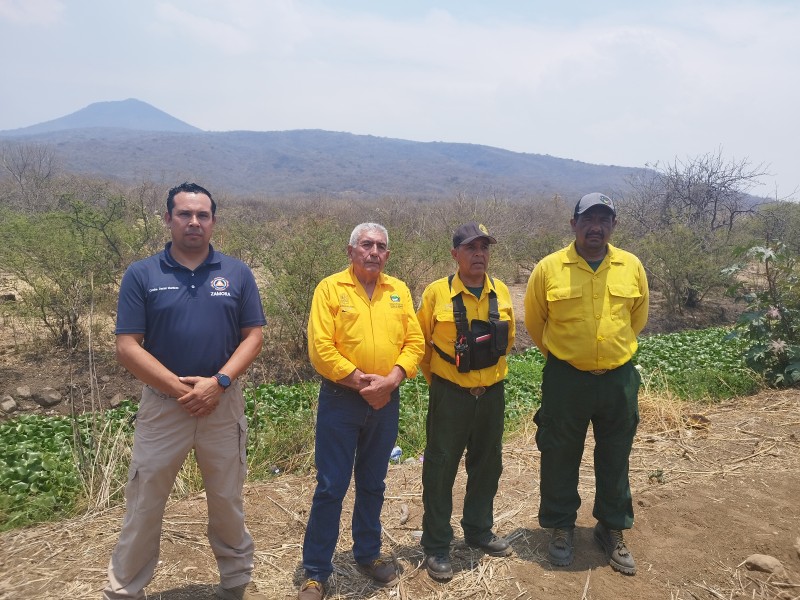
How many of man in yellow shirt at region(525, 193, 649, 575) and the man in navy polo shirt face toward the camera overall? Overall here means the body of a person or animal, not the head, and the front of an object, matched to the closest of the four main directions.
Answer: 2

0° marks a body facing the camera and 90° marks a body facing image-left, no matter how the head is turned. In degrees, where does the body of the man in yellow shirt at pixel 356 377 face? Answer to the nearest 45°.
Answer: approximately 0°

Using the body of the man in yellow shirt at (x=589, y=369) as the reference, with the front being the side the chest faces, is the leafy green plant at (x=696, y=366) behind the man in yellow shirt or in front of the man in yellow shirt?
behind

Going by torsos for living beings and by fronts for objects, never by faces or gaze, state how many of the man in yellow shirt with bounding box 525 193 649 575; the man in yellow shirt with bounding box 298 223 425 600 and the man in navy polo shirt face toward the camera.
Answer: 3

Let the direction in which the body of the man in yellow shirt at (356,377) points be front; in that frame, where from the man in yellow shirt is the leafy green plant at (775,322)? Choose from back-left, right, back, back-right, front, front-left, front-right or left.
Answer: back-left

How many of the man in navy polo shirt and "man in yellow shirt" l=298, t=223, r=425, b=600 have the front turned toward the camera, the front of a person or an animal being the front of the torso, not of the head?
2

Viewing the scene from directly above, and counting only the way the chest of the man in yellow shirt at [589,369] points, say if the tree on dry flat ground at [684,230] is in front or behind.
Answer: behind

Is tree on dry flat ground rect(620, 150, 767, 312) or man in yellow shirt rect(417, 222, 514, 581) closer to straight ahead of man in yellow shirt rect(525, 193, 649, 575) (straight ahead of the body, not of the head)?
the man in yellow shirt rect(417, 222, 514, 581)

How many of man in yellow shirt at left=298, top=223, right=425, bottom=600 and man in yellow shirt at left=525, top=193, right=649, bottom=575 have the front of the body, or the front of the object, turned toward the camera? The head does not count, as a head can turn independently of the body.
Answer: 2
